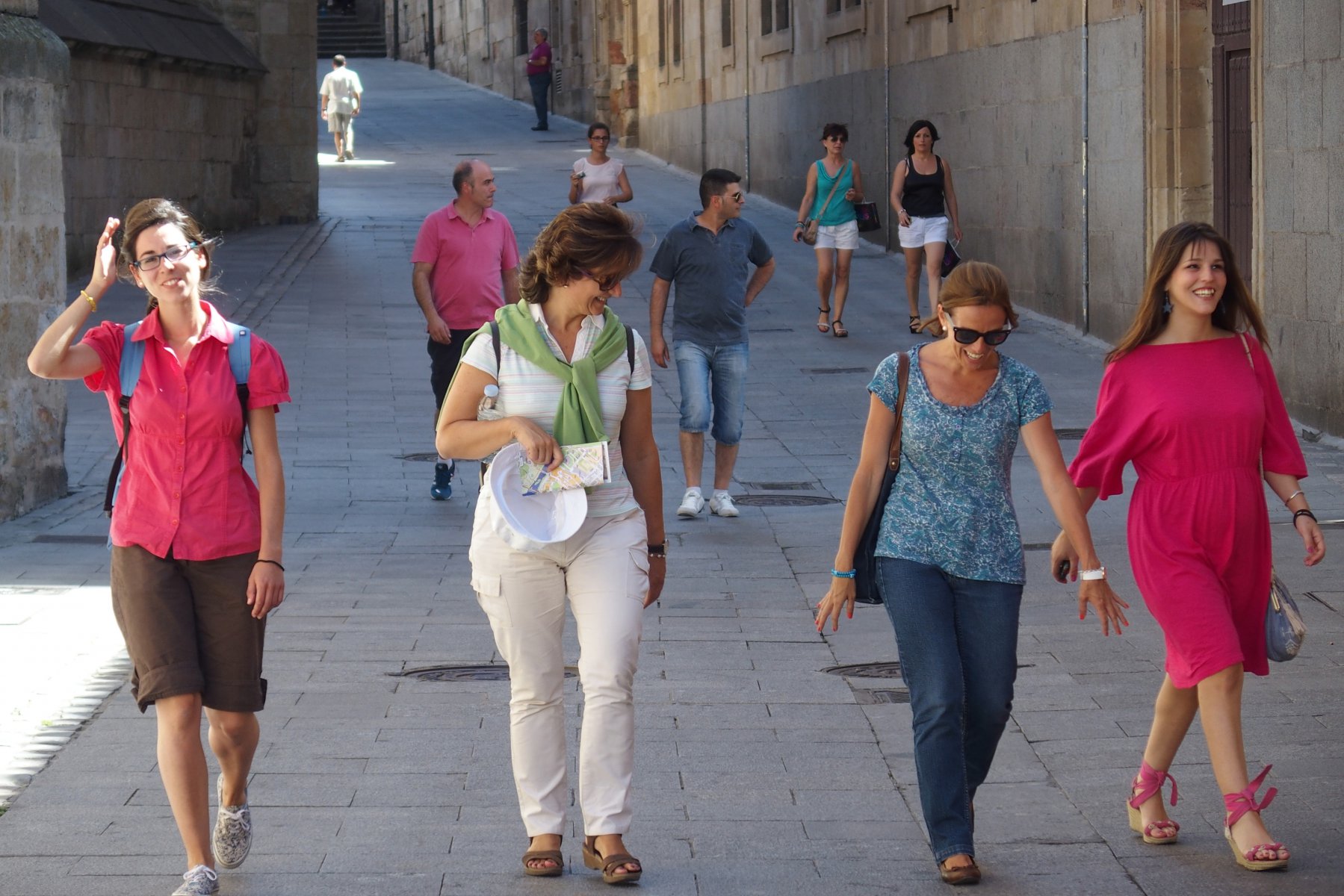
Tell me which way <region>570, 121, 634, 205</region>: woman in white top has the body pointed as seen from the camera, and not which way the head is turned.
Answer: toward the camera

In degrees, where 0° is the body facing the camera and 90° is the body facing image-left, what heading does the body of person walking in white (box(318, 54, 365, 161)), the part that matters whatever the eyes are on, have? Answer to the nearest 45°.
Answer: approximately 180°

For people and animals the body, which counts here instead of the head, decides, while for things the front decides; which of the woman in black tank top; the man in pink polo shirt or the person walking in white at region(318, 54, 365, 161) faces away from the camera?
the person walking in white

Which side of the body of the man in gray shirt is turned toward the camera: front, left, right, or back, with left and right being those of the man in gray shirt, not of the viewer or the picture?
front

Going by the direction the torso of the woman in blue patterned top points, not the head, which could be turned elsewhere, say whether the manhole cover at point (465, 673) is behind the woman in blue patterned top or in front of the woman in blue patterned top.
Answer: behind

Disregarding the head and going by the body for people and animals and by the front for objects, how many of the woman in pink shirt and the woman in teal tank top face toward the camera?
2

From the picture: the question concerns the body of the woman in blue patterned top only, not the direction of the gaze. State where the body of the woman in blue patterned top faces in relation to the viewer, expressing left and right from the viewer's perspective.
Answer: facing the viewer

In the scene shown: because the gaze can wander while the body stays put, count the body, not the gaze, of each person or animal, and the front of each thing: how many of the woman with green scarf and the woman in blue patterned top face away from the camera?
0

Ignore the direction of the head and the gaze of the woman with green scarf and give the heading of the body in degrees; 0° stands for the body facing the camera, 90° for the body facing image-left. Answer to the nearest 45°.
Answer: approximately 0°

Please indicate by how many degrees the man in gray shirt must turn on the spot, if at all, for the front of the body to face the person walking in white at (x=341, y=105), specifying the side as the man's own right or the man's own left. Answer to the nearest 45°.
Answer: approximately 180°

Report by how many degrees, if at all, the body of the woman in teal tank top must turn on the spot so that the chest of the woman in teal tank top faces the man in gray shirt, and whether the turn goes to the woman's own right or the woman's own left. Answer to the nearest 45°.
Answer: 0° — they already face them
